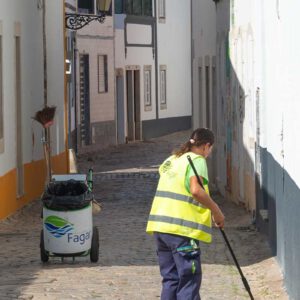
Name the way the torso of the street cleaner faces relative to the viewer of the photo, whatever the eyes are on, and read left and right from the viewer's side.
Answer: facing away from the viewer and to the right of the viewer

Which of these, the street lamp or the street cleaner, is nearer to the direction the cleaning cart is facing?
the street cleaner

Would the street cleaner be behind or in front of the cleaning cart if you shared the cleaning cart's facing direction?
in front

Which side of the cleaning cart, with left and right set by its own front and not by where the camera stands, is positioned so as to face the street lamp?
back

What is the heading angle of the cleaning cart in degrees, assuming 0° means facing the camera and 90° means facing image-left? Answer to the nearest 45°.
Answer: approximately 0°
